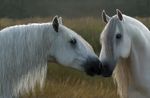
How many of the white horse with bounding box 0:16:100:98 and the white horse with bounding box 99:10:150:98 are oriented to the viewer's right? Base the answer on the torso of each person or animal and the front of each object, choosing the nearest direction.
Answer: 1

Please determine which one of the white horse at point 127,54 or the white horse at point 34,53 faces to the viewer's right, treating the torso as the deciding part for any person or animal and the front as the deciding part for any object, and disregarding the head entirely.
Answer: the white horse at point 34,53

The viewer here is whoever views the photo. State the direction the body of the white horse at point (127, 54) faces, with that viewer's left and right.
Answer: facing the viewer and to the left of the viewer

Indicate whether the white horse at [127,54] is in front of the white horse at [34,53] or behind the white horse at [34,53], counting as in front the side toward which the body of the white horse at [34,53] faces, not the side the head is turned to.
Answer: in front

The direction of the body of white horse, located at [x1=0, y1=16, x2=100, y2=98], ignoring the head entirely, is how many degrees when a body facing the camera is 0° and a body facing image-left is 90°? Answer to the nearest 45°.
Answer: approximately 270°

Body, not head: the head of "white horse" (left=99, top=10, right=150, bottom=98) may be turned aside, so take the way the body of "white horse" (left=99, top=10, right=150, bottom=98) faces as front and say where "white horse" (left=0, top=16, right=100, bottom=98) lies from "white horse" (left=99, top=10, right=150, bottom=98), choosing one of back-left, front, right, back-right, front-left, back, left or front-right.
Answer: front
